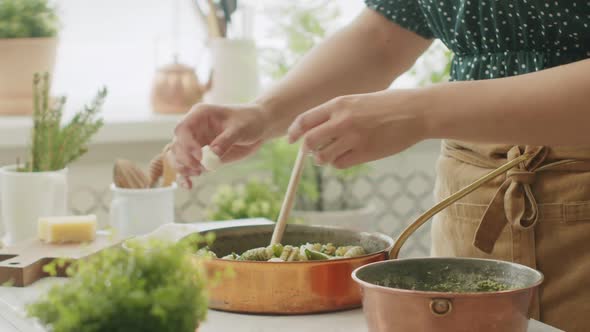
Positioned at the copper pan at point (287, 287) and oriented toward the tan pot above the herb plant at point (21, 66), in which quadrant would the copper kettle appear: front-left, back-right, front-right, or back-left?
front-right

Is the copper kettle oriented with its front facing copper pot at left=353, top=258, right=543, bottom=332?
no

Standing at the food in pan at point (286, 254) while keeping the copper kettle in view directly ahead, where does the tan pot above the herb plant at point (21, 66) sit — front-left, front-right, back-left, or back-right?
front-left
